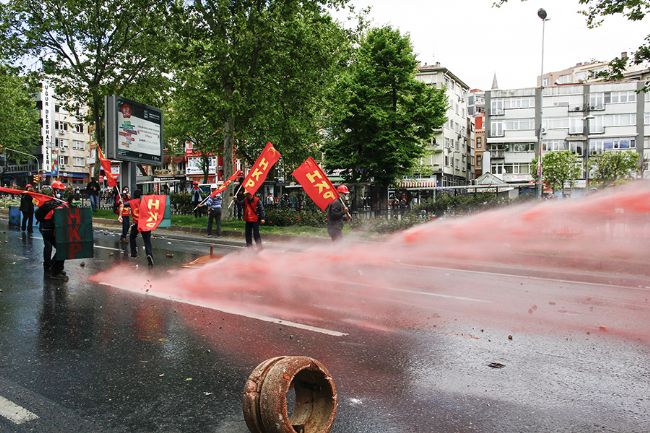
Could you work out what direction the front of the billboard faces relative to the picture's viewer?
facing the viewer and to the right of the viewer

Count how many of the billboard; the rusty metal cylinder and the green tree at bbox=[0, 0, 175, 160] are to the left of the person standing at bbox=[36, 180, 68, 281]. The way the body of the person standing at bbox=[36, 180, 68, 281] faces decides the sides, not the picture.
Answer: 2

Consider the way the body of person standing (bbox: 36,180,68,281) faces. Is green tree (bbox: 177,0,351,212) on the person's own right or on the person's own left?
on the person's own left

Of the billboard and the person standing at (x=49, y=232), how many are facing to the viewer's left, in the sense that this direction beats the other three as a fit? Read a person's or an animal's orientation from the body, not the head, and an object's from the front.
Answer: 0

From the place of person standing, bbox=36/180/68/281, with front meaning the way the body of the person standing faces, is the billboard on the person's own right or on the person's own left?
on the person's own left

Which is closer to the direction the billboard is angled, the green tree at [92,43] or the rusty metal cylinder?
the rusty metal cylinder

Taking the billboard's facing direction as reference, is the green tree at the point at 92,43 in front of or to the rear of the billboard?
to the rear

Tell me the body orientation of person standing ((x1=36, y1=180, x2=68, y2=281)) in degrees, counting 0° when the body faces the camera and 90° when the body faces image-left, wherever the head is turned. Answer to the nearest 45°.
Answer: approximately 270°

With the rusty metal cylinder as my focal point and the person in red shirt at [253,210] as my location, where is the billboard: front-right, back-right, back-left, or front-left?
back-right

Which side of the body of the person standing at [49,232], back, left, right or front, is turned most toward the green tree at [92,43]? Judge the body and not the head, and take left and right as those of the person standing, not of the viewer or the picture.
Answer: left
